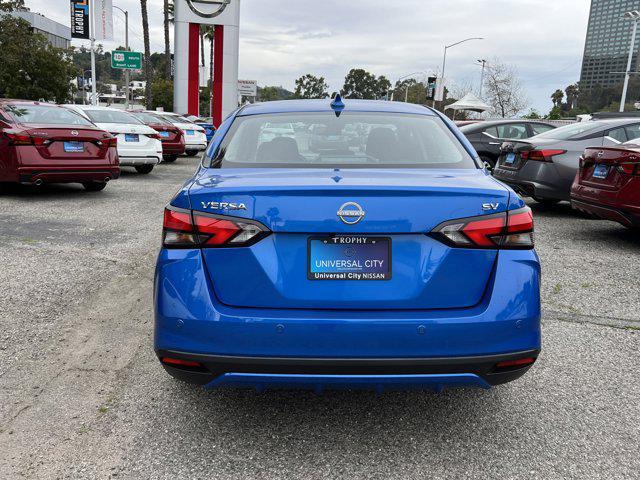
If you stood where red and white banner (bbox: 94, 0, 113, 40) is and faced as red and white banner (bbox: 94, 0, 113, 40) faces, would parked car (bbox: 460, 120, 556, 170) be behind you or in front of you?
in front

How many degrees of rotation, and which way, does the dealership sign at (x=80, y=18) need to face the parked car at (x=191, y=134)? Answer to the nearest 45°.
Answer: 0° — it already faces it

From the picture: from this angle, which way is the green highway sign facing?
toward the camera

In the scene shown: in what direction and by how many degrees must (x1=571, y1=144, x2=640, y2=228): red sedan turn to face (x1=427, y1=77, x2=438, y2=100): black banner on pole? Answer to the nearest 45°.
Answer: approximately 45° to its left

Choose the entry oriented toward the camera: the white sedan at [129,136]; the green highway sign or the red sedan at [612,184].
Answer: the green highway sign

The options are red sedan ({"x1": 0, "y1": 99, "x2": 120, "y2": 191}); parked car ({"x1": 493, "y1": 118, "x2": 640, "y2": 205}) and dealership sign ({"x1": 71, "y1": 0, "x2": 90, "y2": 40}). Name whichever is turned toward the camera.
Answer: the dealership sign

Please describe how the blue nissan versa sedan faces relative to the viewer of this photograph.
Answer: facing away from the viewer

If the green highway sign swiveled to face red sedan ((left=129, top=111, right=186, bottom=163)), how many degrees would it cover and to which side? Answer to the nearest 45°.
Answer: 0° — it already faces it

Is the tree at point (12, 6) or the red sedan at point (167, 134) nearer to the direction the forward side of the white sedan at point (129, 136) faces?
the tree

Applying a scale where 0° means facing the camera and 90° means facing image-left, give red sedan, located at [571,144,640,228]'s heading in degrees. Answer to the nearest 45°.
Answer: approximately 225°

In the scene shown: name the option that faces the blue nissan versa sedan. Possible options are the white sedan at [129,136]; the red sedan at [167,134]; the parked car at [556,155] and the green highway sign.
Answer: the green highway sign

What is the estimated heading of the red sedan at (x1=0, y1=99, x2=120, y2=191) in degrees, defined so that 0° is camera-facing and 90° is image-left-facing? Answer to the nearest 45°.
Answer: approximately 135°

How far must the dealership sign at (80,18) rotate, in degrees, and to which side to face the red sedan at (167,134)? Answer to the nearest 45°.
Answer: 0° — it already faces it

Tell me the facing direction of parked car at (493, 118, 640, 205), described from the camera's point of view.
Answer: facing away from the viewer and to the right of the viewer
